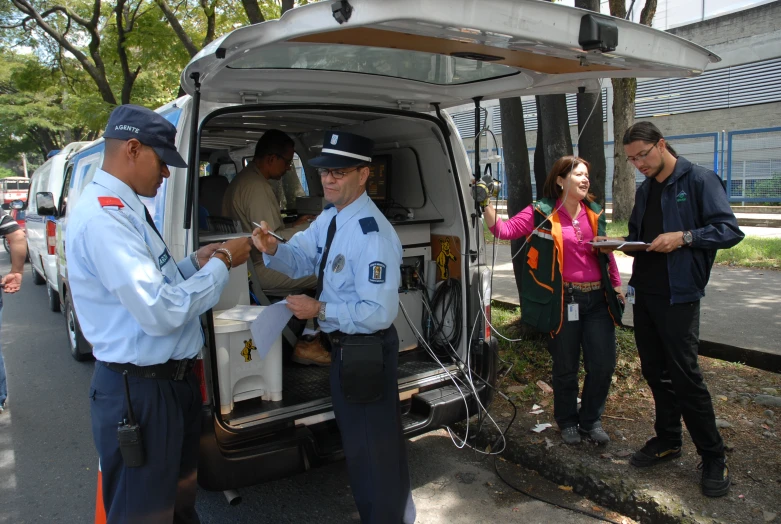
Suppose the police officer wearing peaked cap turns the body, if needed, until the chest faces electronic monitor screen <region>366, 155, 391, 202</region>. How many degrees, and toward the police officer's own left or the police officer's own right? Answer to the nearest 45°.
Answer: approximately 135° to the police officer's own right

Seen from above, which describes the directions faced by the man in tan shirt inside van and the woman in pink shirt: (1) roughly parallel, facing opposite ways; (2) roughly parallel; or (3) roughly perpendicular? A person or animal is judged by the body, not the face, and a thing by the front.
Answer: roughly perpendicular

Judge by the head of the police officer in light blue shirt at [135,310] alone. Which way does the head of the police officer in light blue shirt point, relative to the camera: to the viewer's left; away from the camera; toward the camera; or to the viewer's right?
to the viewer's right

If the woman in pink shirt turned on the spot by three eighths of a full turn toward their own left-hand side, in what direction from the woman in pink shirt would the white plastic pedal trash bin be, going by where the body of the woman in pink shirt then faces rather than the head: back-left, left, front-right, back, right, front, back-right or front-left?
back-left

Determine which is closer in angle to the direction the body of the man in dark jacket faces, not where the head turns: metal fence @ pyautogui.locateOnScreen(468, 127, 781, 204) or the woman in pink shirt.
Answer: the woman in pink shirt

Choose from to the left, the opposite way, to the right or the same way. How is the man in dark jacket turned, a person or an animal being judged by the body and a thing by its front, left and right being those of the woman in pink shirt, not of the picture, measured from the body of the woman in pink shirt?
to the right

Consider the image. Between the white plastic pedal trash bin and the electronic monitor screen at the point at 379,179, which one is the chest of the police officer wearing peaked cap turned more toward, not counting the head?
the white plastic pedal trash bin

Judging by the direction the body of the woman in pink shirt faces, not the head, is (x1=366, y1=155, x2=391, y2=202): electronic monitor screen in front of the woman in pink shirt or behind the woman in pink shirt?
behind

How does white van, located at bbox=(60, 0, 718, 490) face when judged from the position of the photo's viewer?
facing away from the viewer and to the left of the viewer

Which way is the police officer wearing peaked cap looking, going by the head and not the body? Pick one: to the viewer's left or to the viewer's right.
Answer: to the viewer's left

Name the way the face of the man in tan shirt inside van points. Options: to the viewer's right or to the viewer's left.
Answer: to the viewer's right

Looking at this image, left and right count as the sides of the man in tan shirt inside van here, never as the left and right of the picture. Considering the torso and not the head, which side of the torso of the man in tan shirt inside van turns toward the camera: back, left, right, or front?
right

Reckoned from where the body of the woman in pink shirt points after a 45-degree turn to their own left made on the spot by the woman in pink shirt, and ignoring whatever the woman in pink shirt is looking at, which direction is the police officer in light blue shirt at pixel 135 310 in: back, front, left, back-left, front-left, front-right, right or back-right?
back-right

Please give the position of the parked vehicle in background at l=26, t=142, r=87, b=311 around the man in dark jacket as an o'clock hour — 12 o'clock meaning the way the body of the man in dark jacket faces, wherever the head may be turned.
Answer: The parked vehicle in background is roughly at 2 o'clock from the man in dark jacket.

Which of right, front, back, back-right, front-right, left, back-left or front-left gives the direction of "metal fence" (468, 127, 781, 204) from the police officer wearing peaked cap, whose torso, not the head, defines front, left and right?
back

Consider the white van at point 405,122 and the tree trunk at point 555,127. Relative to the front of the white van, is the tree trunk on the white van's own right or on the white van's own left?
on the white van's own right

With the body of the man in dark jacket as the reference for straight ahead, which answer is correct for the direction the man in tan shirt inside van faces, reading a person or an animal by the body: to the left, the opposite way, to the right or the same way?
the opposite way

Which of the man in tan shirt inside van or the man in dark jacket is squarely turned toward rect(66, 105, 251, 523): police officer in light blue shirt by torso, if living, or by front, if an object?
the man in dark jacket

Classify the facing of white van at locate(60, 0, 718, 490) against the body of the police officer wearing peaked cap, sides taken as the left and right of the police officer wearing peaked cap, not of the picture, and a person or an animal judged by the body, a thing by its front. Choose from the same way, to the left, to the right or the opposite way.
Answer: to the right

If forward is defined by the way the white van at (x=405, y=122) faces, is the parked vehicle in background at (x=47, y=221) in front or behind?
in front

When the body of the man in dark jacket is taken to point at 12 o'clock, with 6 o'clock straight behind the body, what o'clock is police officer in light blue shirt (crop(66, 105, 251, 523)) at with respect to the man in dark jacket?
The police officer in light blue shirt is roughly at 12 o'clock from the man in dark jacket.
